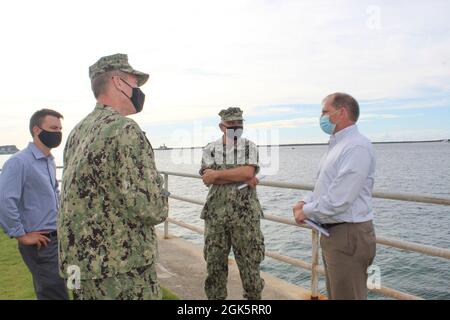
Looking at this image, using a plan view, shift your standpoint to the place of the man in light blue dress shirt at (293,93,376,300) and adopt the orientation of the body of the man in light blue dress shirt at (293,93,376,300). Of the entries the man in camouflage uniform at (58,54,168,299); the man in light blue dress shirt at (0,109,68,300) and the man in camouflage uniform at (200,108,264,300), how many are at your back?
0

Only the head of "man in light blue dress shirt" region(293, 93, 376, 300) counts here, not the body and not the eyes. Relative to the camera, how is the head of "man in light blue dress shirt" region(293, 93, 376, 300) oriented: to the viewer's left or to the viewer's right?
to the viewer's left

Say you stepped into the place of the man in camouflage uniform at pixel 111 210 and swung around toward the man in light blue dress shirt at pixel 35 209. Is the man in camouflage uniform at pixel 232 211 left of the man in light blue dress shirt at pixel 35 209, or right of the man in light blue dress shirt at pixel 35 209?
right

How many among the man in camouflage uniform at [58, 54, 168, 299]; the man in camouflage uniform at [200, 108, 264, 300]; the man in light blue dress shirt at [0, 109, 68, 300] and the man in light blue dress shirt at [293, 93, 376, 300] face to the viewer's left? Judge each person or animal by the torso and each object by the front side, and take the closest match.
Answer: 1

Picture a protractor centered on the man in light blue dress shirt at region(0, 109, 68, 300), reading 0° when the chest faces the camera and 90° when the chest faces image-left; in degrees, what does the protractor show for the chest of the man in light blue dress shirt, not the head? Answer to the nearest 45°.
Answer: approximately 315°

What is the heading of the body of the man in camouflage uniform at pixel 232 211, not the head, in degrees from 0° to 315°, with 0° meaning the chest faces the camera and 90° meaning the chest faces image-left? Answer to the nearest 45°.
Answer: approximately 0°

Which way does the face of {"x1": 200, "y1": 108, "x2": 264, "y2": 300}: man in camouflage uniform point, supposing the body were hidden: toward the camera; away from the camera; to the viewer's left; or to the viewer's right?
toward the camera

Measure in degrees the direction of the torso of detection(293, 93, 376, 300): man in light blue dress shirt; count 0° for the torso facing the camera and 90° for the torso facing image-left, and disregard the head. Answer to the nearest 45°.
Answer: approximately 90°

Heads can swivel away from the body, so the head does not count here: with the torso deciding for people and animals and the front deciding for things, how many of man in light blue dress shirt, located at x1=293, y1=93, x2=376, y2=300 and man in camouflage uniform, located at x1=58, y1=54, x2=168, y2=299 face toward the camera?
0

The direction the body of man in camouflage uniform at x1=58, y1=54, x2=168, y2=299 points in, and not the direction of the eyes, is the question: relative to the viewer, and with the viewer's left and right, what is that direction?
facing away from the viewer and to the right of the viewer

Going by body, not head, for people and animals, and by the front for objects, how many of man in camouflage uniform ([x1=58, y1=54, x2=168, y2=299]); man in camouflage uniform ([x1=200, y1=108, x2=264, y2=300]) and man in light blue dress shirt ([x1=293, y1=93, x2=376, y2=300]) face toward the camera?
1

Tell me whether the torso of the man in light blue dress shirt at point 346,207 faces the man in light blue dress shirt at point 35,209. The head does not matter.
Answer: yes

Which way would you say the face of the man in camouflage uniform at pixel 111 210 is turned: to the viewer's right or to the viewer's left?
to the viewer's right

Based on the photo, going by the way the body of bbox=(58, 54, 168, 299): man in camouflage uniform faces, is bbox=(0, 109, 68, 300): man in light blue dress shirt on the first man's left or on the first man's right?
on the first man's left

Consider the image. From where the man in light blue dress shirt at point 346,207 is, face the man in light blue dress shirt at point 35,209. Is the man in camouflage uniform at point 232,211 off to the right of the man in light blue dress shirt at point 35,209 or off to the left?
right

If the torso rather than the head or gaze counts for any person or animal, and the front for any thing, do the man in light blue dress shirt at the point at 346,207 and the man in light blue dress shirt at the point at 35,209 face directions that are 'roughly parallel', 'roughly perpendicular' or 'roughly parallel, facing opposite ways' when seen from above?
roughly parallel, facing opposite ways
